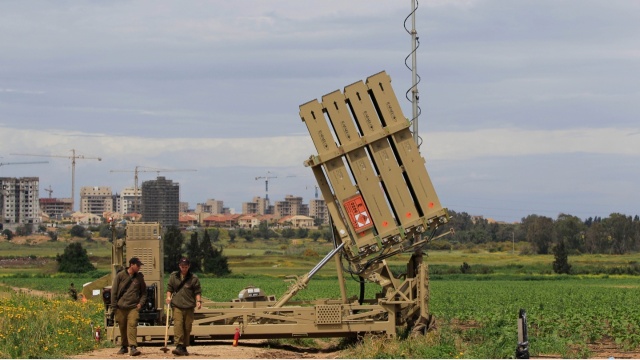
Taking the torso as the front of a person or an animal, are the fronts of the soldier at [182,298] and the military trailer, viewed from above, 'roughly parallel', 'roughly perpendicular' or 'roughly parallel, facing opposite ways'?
roughly perpendicular

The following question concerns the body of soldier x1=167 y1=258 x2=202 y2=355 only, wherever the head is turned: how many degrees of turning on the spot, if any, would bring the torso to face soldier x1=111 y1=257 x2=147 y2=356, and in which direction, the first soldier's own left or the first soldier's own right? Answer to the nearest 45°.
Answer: approximately 90° to the first soldier's own right

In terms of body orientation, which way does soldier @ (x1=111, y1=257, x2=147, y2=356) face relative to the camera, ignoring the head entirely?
toward the camera

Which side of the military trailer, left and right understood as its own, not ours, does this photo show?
left

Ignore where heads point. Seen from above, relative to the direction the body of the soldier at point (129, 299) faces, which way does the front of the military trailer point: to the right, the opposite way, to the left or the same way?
to the right

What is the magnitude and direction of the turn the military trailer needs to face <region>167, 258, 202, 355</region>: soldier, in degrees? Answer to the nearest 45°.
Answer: approximately 45° to its left

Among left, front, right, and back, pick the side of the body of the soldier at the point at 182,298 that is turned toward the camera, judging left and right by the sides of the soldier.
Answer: front

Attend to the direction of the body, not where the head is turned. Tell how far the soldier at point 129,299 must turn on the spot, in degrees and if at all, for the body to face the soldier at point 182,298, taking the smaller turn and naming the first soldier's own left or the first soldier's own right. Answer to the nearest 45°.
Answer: approximately 90° to the first soldier's own left

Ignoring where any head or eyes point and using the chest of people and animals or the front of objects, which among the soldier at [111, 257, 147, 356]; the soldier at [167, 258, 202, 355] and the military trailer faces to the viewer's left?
the military trailer

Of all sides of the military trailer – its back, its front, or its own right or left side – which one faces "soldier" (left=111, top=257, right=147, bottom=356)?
front
